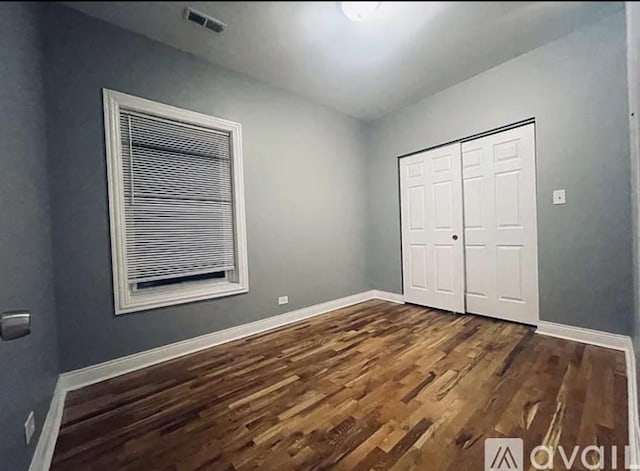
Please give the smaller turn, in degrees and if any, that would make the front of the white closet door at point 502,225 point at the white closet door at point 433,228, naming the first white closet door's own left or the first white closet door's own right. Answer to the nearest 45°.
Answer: approximately 45° to the first white closet door's own right

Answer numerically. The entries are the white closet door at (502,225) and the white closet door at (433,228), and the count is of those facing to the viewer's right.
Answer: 0

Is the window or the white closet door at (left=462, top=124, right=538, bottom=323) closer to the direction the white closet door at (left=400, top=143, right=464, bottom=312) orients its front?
the window

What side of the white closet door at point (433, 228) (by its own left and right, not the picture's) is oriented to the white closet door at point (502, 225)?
left

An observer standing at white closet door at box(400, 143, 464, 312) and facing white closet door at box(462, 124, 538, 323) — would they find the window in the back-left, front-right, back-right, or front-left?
back-right

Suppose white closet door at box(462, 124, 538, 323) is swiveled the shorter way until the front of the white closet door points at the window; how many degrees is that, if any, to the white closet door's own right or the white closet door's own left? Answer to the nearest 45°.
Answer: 0° — it already faces it

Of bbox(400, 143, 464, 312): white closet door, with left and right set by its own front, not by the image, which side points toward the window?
front

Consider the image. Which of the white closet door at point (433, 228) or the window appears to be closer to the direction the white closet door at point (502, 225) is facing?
the window

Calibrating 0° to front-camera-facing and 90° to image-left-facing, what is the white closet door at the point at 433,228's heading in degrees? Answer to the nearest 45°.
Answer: approximately 45°
